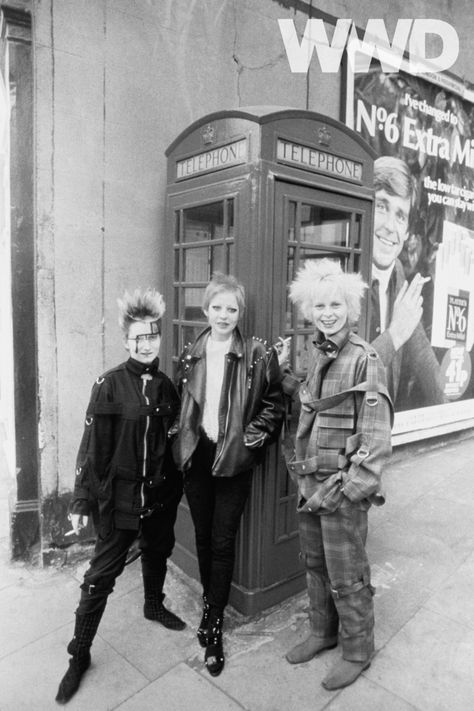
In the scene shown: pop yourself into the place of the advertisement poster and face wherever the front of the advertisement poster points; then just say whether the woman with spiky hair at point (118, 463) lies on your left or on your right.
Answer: on your right

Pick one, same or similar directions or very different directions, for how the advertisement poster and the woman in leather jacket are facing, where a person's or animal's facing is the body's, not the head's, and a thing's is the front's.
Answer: same or similar directions

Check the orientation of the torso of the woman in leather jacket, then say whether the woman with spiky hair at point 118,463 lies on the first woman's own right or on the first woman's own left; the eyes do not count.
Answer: on the first woman's own right

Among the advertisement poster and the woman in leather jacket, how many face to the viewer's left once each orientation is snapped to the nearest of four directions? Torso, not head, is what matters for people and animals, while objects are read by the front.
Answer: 0

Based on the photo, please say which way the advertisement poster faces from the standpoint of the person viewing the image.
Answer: facing the viewer and to the right of the viewer

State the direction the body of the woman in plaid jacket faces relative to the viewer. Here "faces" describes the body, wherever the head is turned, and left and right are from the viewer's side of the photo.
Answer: facing the viewer and to the left of the viewer

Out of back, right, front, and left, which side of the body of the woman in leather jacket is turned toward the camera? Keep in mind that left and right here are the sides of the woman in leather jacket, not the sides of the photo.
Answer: front

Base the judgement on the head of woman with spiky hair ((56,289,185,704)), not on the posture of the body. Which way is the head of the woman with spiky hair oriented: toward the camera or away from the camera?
toward the camera

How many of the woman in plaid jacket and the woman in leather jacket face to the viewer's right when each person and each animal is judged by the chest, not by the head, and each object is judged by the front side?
0

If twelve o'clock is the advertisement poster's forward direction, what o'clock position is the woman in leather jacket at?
The woman in leather jacket is roughly at 2 o'clock from the advertisement poster.
